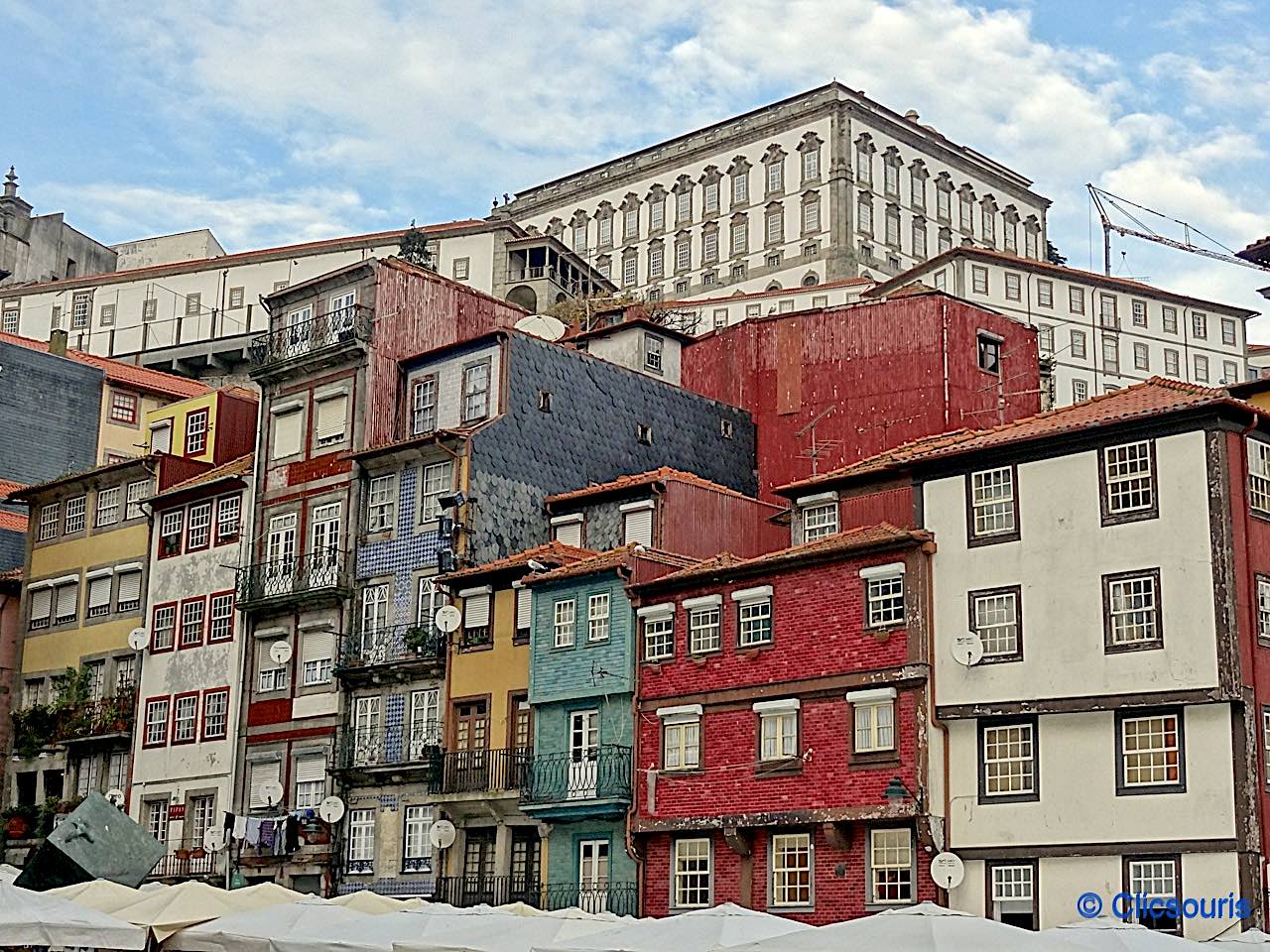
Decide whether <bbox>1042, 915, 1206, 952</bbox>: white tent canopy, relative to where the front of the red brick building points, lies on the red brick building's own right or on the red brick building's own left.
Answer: on the red brick building's own left

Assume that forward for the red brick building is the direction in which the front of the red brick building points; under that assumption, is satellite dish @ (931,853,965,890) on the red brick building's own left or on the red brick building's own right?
on the red brick building's own left

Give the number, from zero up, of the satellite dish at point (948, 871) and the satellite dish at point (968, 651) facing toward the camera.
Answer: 2

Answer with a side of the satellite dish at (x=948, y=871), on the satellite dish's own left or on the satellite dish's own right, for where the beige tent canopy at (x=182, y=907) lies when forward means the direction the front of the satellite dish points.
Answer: on the satellite dish's own right

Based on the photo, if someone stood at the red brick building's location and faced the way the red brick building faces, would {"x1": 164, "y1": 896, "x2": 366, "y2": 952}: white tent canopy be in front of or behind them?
in front

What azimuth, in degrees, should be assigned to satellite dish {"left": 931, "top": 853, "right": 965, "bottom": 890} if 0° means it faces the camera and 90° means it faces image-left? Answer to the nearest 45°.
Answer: approximately 0°

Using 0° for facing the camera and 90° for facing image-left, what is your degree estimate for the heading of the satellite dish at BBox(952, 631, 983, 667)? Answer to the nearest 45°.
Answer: approximately 0°

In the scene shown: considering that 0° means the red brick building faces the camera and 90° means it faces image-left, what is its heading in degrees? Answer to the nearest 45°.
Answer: approximately 45°

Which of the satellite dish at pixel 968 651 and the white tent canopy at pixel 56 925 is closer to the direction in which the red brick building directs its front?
the white tent canopy

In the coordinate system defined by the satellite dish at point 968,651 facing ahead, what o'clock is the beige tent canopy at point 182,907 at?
The beige tent canopy is roughly at 2 o'clock from the satellite dish.
